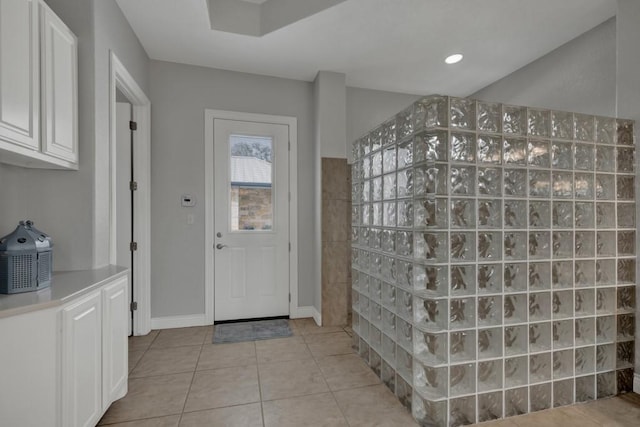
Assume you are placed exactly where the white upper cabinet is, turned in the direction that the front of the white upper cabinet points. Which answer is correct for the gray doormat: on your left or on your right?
on your left

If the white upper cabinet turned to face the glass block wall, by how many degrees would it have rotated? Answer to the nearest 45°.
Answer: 0° — it already faces it

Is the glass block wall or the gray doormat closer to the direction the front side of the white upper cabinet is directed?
the glass block wall

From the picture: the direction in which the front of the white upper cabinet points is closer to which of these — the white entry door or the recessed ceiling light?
the recessed ceiling light

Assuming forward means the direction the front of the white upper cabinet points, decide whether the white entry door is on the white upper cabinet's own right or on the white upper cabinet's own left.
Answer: on the white upper cabinet's own left

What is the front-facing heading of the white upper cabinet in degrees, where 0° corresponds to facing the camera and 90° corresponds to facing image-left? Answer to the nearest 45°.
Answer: approximately 315°

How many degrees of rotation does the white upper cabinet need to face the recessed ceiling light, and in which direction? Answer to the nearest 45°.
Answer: approximately 45° to its left

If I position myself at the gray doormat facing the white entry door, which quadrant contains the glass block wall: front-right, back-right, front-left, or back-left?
back-right
